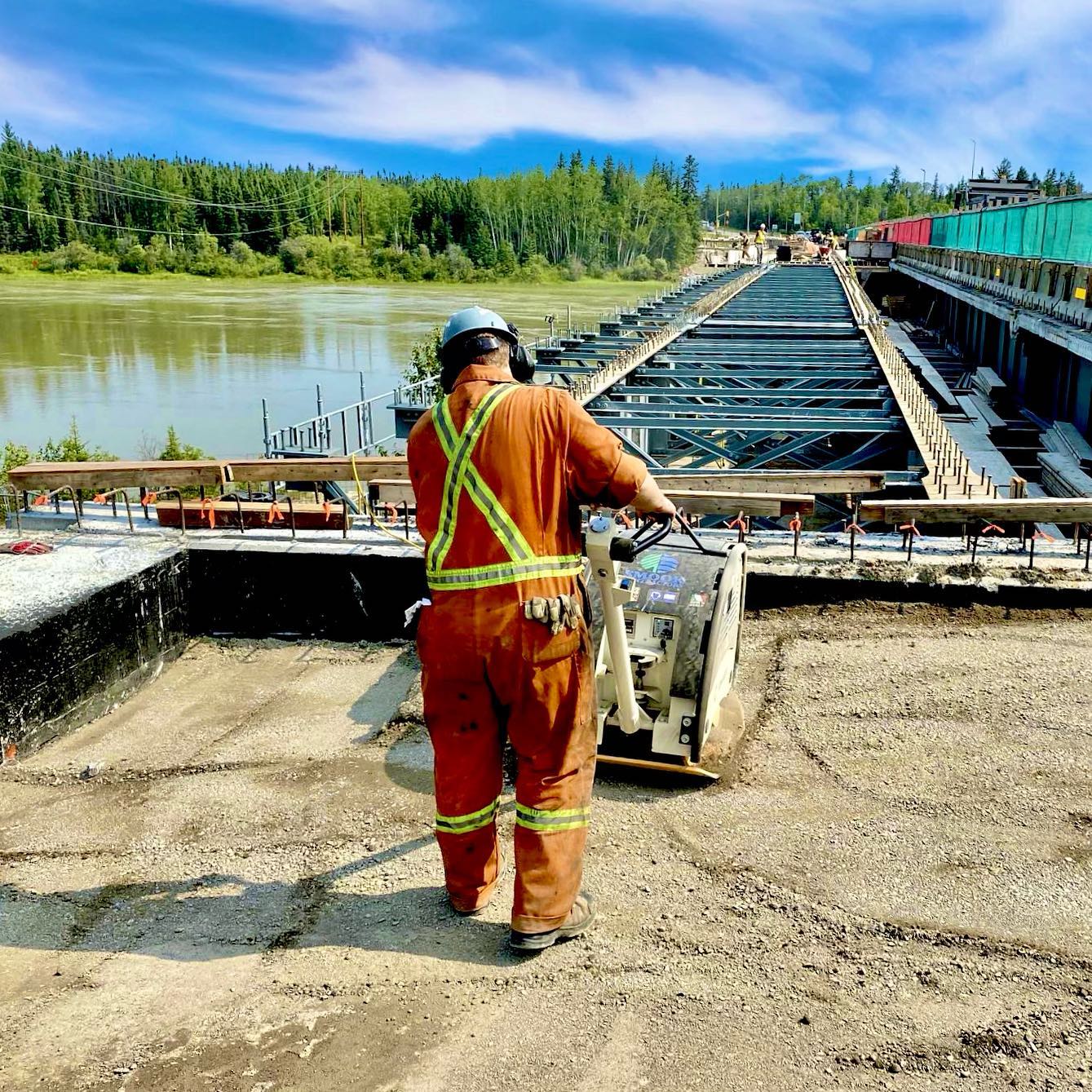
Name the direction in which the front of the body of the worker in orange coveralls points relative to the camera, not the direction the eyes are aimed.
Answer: away from the camera

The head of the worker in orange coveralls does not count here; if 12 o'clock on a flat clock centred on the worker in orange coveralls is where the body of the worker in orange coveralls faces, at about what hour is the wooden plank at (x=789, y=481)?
The wooden plank is roughly at 1 o'clock from the worker in orange coveralls.

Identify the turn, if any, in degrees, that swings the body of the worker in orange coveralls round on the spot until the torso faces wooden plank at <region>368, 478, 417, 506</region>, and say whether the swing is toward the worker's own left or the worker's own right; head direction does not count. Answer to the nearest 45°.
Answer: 0° — they already face it

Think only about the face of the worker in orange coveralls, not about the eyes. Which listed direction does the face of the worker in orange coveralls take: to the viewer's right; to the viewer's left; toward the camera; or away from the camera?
away from the camera

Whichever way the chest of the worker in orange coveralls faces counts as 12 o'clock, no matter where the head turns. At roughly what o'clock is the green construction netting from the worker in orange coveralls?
The green construction netting is roughly at 1 o'clock from the worker in orange coveralls.

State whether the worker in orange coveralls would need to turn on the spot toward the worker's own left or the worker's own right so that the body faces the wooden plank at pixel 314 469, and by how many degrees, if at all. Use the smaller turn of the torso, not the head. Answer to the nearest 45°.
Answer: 0° — they already face it

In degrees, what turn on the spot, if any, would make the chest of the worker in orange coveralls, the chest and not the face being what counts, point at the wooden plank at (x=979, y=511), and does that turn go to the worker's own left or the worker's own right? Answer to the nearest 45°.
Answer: approximately 45° to the worker's own right
